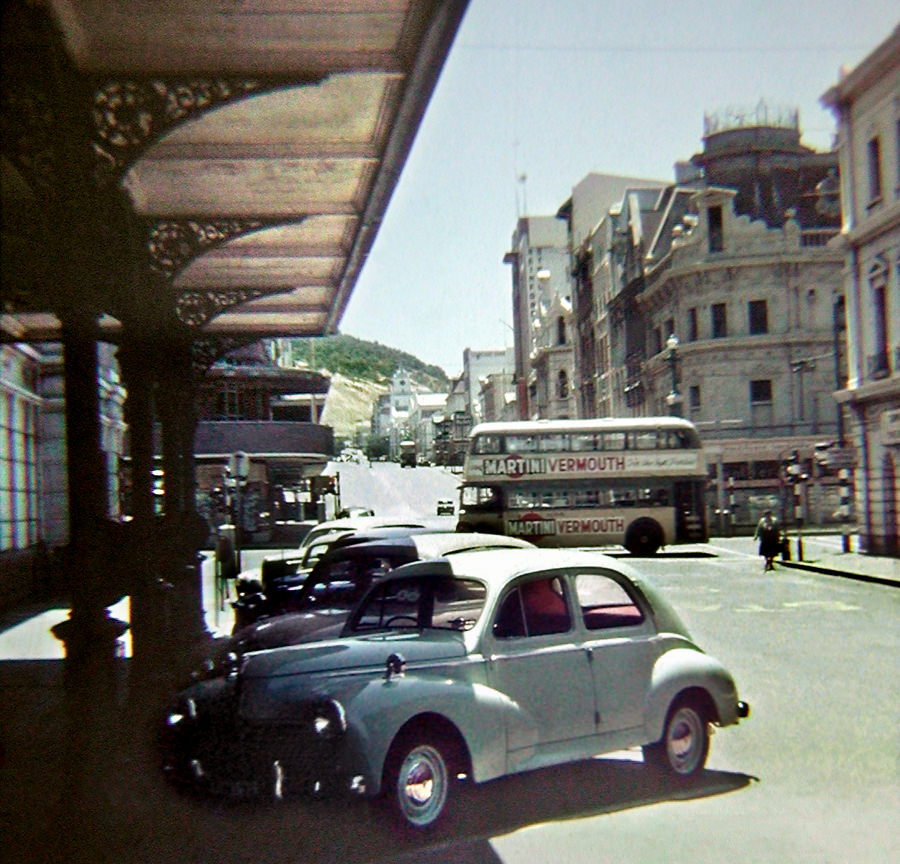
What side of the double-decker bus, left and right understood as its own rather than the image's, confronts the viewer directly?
left

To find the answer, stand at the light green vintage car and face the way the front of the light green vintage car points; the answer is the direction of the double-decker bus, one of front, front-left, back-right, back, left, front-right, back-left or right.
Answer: back-right

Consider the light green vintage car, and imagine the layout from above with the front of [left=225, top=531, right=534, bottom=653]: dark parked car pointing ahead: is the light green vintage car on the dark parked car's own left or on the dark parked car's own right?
on the dark parked car's own left

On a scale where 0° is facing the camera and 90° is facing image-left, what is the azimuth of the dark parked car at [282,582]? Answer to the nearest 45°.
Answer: approximately 45°

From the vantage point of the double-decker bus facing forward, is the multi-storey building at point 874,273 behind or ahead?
behind

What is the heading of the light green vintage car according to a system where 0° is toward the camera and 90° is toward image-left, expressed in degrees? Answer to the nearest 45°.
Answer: approximately 45°

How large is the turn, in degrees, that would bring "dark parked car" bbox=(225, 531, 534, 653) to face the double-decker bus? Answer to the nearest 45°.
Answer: approximately 135° to its right

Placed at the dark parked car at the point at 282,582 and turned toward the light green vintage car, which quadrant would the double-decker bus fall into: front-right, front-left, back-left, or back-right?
back-left
